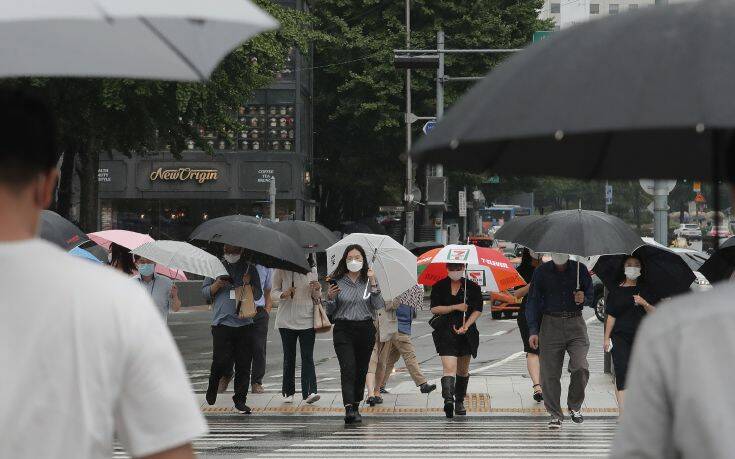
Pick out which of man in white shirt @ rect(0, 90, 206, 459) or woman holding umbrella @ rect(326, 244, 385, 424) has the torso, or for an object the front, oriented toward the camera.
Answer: the woman holding umbrella

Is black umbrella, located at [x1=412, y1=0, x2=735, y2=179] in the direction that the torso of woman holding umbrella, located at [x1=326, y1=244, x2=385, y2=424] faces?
yes

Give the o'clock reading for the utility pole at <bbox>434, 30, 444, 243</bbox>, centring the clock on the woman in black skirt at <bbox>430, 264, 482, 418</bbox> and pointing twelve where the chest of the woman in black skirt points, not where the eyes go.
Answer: The utility pole is roughly at 6 o'clock from the woman in black skirt.

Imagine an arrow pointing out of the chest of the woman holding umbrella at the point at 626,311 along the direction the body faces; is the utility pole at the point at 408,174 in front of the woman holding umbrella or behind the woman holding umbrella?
behind

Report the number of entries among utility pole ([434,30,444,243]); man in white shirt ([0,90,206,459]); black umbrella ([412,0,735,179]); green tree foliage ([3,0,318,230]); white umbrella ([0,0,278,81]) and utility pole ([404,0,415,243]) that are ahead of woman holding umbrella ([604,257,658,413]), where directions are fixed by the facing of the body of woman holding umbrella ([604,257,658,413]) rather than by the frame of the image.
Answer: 3

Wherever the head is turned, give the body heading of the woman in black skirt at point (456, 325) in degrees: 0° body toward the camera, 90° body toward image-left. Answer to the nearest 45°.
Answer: approximately 0°

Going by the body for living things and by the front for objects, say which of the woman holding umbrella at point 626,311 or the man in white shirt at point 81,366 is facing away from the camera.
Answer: the man in white shirt

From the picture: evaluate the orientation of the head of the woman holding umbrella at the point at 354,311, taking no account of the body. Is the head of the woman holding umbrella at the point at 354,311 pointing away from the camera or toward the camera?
toward the camera

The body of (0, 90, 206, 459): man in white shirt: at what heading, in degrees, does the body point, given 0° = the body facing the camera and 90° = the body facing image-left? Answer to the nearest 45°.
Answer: approximately 180°

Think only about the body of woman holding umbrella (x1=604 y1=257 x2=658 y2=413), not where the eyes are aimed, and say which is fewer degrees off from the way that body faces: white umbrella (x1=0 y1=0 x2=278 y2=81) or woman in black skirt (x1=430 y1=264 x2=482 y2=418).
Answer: the white umbrella

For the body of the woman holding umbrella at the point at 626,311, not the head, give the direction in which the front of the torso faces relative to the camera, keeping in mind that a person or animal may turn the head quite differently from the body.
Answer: toward the camera

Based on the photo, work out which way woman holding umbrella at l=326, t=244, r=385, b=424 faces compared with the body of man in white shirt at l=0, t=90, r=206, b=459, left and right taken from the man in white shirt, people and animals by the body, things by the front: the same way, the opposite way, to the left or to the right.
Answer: the opposite way

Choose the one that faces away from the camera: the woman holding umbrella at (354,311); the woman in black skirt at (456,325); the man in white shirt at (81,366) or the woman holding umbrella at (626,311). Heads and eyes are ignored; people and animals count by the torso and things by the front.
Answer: the man in white shirt
